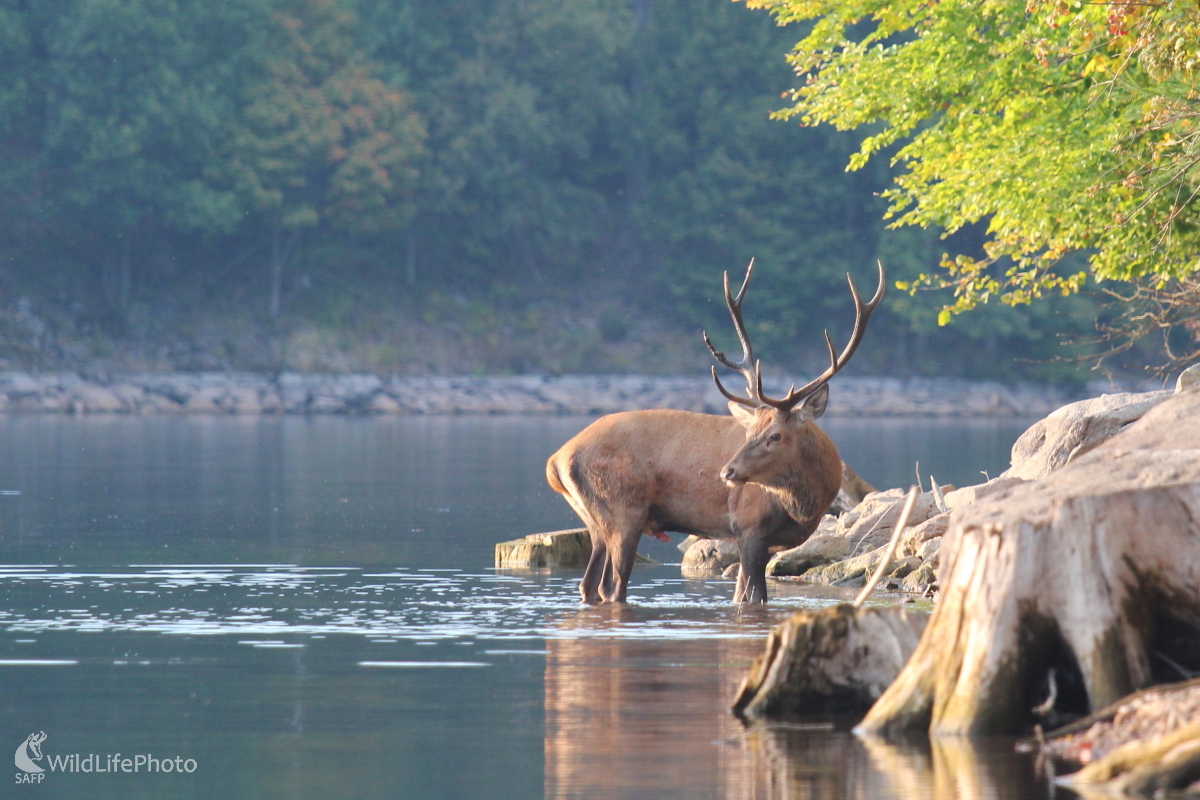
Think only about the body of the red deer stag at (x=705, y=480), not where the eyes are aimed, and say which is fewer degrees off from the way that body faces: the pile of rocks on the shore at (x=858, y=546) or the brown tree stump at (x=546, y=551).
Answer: the pile of rocks on the shore

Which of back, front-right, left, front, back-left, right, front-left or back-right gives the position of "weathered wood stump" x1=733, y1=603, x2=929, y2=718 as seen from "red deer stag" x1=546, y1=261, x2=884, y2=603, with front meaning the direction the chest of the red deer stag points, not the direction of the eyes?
right

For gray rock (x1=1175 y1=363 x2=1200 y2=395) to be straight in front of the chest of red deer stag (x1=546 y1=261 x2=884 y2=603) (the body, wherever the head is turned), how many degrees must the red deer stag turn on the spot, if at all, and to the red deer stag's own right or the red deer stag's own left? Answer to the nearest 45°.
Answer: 0° — it already faces it

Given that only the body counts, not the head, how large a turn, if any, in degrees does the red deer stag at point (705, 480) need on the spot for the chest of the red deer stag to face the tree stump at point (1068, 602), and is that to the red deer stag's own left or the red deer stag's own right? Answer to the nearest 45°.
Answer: approximately 90° to the red deer stag's own right

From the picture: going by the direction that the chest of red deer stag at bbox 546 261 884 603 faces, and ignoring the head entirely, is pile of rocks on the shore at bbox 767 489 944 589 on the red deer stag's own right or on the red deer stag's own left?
on the red deer stag's own left

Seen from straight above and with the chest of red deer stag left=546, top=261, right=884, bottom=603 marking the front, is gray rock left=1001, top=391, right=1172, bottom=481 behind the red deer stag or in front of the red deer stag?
in front

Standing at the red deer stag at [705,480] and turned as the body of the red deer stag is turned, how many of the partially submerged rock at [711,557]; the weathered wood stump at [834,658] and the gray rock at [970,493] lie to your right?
1

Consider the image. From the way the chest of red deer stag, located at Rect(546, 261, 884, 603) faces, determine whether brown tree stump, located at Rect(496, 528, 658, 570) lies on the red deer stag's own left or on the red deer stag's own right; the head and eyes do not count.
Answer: on the red deer stag's own left

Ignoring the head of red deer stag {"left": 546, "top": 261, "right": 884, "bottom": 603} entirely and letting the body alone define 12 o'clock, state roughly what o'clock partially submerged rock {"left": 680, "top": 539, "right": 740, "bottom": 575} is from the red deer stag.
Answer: The partially submerged rock is roughly at 9 o'clock from the red deer stag.

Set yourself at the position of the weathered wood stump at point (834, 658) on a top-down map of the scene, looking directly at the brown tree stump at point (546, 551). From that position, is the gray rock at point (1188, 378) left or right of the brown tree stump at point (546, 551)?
right

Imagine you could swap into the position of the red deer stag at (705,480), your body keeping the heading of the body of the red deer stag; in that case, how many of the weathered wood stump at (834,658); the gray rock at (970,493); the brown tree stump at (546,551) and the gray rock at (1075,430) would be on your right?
1

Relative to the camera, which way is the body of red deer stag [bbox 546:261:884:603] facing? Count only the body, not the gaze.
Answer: to the viewer's right
